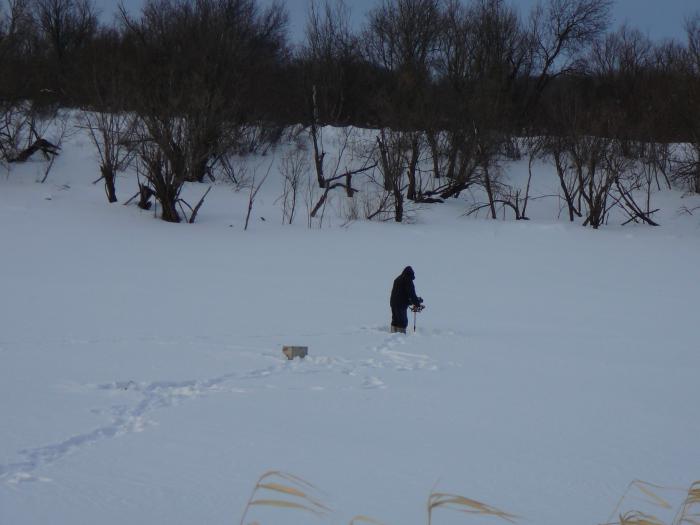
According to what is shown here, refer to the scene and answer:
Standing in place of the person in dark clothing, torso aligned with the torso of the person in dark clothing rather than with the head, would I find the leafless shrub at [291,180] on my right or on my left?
on my left

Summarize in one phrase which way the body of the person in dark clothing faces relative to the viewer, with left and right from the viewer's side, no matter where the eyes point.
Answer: facing to the right of the viewer

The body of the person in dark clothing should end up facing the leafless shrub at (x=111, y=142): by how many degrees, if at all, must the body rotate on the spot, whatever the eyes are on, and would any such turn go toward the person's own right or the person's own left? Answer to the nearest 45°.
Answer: approximately 135° to the person's own left
